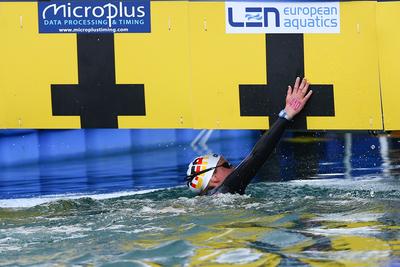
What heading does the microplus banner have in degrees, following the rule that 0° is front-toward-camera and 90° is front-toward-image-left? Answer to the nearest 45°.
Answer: approximately 0°

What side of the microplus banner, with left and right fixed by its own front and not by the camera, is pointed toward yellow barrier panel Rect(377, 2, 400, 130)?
left

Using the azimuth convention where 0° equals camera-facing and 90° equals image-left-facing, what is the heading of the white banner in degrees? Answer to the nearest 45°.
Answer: approximately 0°

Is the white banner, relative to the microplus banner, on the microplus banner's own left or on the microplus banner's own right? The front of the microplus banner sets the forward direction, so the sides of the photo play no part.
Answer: on the microplus banner's own left

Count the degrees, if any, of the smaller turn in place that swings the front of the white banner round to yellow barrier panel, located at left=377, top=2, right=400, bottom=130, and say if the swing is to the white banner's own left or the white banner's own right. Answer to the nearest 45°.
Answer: approximately 90° to the white banner's own left

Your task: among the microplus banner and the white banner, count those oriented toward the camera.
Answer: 2

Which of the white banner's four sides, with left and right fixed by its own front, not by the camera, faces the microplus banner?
right
